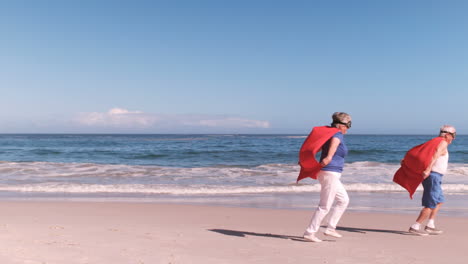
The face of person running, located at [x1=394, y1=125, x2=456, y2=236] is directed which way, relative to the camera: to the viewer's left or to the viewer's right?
to the viewer's right

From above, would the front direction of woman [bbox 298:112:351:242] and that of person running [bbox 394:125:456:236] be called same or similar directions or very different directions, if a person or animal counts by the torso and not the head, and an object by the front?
same or similar directions

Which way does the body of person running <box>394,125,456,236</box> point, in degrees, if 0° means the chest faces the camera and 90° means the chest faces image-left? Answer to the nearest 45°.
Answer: approximately 270°

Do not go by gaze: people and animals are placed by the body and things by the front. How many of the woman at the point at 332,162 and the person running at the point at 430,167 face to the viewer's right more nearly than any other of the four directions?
2

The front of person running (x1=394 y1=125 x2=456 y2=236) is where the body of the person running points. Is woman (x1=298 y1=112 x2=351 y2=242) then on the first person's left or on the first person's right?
on the first person's right

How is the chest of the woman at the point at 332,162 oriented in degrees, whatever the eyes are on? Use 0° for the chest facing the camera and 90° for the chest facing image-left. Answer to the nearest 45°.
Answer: approximately 270°

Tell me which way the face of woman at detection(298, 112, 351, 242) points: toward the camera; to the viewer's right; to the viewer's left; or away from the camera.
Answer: to the viewer's right

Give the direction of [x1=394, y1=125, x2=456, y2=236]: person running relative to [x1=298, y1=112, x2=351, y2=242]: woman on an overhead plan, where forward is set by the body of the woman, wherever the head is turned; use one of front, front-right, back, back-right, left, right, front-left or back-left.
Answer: front-left
